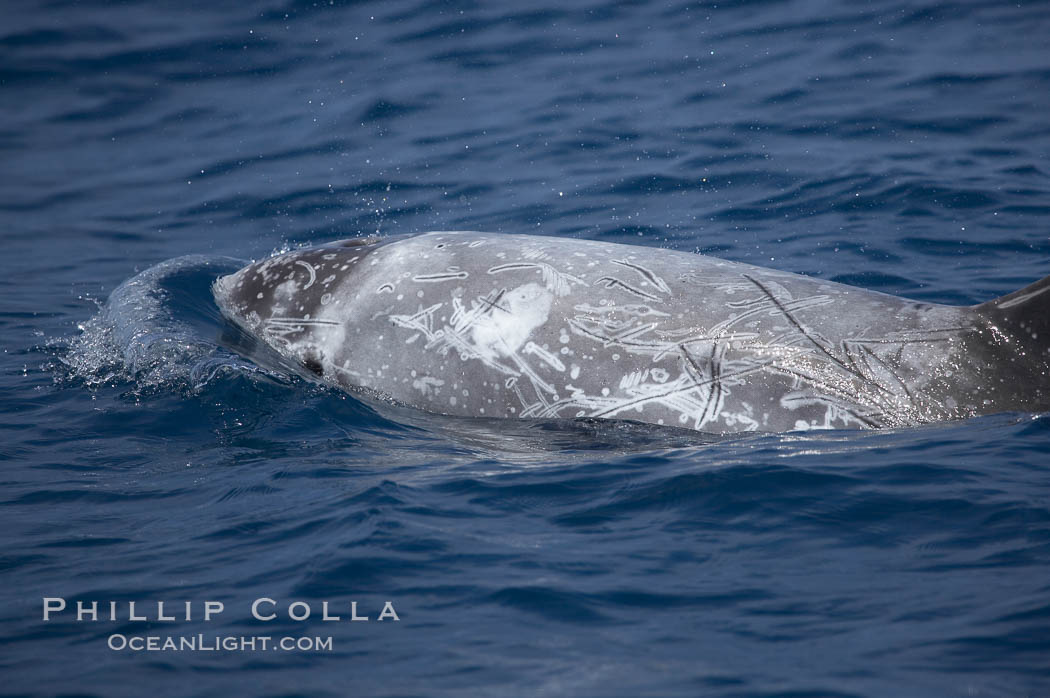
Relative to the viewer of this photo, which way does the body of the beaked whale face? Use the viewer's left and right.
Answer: facing to the left of the viewer
